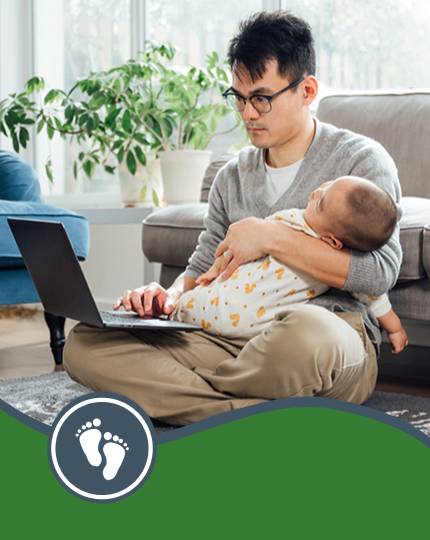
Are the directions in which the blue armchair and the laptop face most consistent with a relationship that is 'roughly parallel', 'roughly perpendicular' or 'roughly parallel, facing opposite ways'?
roughly perpendicular

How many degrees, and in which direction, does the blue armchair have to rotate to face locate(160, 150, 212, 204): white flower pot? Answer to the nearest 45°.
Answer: approximately 90° to its left

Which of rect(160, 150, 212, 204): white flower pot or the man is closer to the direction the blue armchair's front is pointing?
the man

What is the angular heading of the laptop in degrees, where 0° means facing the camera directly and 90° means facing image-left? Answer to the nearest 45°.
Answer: approximately 225°

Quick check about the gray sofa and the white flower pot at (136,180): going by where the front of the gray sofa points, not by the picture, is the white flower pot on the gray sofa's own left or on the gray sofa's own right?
on the gray sofa's own right

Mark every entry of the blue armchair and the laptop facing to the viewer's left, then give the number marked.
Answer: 0

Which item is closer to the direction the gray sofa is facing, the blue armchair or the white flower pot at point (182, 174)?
the blue armchair

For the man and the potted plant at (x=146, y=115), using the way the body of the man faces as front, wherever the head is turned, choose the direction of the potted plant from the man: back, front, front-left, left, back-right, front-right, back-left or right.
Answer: back-right

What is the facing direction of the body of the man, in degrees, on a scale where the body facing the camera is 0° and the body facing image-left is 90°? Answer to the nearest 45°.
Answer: approximately 45°

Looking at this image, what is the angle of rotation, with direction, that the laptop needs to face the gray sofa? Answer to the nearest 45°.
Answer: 0° — it already faces it

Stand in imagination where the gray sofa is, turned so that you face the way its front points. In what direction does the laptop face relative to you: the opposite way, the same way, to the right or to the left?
the opposite way

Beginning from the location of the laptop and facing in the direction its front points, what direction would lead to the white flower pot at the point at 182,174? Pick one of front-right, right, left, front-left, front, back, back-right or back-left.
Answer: front-left

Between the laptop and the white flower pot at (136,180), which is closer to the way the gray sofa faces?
the laptop
